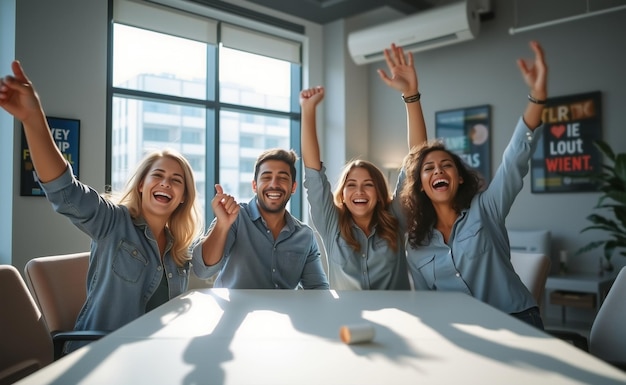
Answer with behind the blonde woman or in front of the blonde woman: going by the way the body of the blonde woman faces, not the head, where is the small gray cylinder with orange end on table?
in front

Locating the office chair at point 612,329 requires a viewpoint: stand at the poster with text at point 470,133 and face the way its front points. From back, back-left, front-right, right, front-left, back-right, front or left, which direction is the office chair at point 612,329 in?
front-left

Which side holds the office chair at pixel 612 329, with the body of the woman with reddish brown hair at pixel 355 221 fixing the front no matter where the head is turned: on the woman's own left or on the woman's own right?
on the woman's own left

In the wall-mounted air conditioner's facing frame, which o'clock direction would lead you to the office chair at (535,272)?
The office chair is roughly at 10 o'clock from the wall-mounted air conditioner.

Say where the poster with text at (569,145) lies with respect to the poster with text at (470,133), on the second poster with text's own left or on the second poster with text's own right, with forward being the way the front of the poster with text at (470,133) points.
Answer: on the second poster with text's own left

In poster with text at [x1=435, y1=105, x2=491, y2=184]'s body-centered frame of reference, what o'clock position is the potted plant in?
The potted plant is roughly at 9 o'clock from the poster with text.

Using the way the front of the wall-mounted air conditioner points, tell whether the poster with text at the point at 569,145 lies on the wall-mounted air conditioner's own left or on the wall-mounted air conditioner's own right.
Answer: on the wall-mounted air conditioner's own left

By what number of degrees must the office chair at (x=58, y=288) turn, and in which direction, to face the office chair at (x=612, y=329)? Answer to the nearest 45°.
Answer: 0° — it already faces it

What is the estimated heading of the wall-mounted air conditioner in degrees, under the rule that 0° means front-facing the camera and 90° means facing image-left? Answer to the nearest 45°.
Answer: approximately 45°

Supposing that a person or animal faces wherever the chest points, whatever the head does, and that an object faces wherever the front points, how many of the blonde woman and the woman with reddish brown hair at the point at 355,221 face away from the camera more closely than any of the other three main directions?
0

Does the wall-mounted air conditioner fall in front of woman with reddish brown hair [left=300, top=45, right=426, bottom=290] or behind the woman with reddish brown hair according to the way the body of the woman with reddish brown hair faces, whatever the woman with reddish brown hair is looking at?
behind

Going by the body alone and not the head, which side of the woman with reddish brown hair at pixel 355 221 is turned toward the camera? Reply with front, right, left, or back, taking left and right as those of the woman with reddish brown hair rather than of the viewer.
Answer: front

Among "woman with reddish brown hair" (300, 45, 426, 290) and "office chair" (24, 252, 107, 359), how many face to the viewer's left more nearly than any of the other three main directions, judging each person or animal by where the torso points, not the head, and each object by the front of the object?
0

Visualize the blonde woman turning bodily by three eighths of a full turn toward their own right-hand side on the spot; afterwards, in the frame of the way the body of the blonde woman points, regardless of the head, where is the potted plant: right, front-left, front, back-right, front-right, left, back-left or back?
back

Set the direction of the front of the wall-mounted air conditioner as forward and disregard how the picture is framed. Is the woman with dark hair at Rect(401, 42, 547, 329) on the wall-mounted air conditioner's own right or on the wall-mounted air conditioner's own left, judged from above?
on the wall-mounted air conditioner's own left

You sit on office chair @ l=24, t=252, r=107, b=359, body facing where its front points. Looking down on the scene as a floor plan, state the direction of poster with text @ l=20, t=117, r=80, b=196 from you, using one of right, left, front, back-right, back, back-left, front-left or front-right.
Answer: back-left
